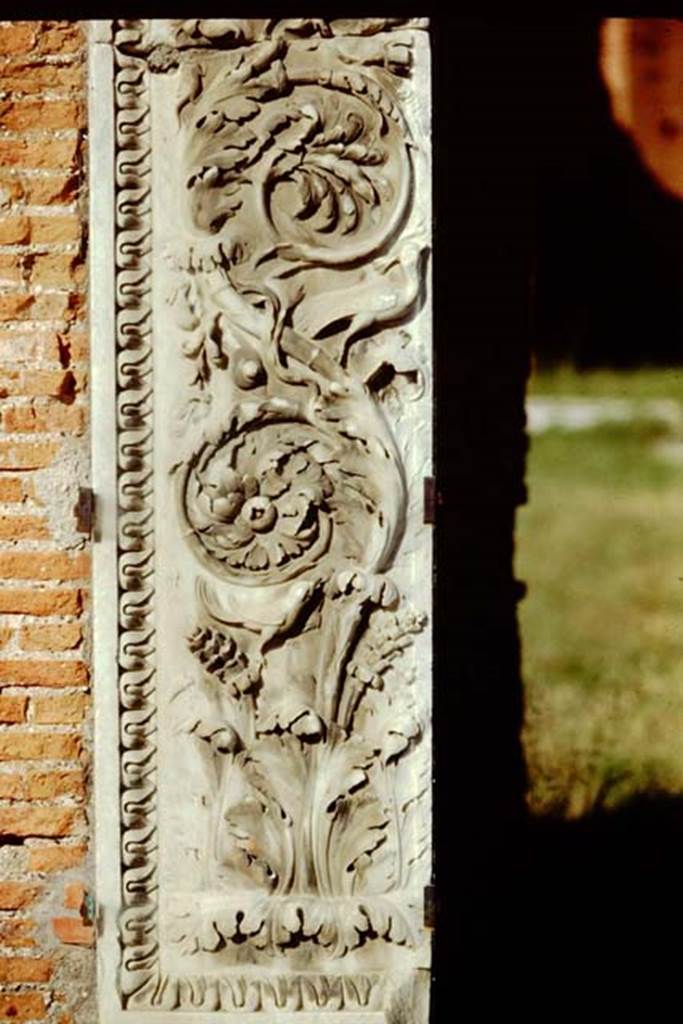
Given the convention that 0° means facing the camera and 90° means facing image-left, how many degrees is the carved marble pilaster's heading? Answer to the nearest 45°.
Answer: approximately 0°
